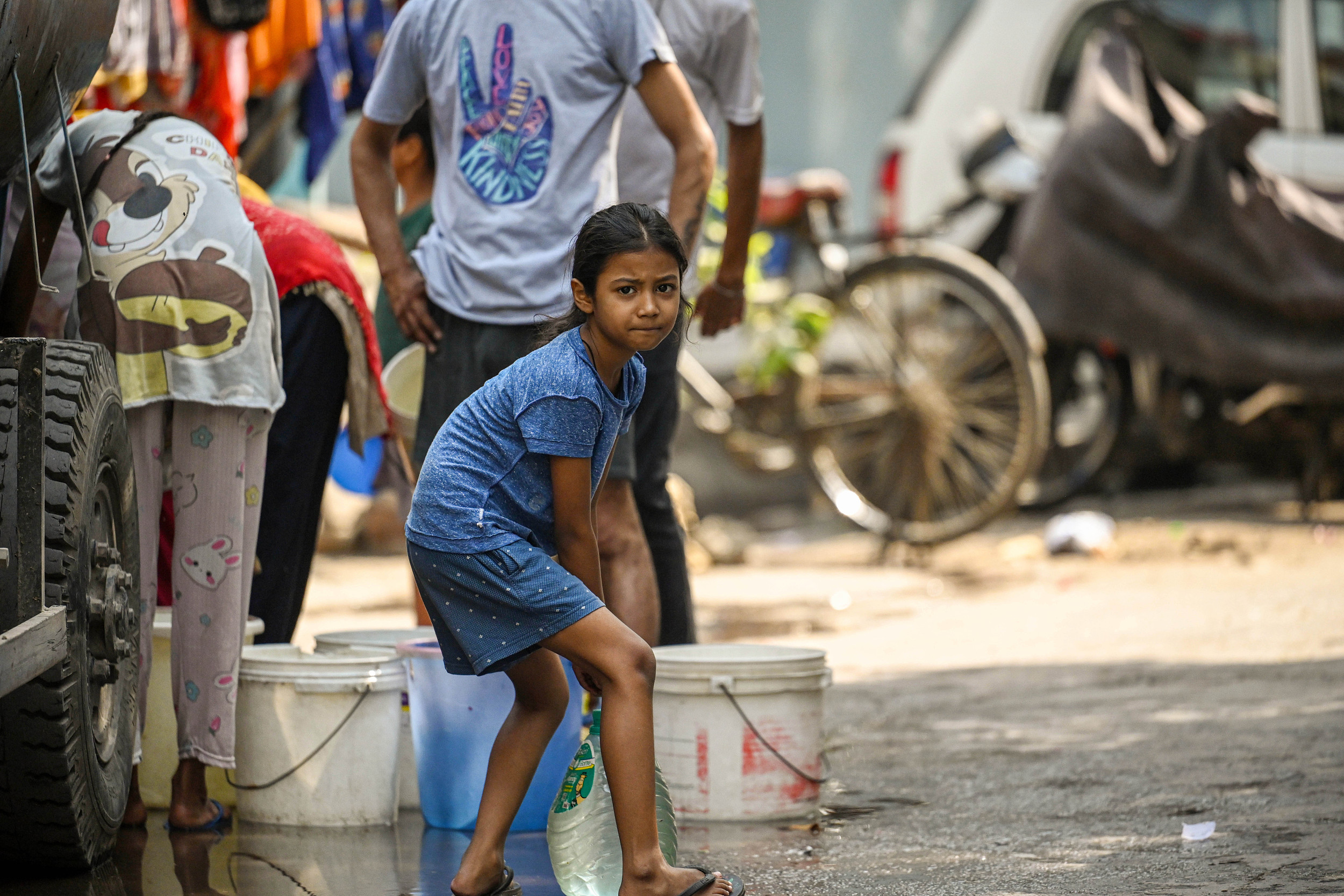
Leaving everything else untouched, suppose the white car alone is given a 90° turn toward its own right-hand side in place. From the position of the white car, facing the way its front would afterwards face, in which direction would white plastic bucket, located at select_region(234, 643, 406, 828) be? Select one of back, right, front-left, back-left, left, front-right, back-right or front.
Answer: front

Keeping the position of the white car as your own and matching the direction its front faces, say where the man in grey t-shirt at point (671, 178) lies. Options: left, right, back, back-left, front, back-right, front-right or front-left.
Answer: right

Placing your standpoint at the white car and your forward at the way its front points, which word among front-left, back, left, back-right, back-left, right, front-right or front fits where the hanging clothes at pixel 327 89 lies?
back-right

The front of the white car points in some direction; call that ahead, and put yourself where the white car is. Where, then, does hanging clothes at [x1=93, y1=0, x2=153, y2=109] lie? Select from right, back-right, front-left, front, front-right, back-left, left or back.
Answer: back-right

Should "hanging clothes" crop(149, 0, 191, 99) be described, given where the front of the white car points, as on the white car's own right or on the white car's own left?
on the white car's own right

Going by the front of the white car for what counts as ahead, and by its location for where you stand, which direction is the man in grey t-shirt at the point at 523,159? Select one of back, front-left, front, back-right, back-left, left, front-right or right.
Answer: right

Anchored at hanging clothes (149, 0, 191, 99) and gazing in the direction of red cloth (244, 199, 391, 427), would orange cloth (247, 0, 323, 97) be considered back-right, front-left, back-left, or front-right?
back-left

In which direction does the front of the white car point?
to the viewer's right

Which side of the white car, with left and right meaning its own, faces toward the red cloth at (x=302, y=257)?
right
